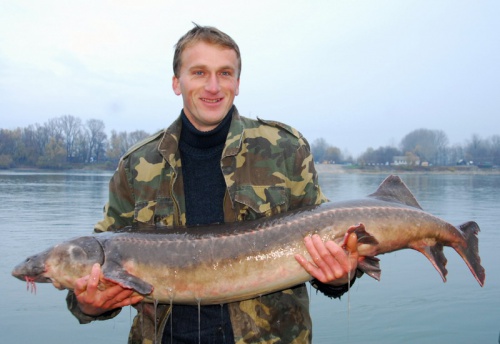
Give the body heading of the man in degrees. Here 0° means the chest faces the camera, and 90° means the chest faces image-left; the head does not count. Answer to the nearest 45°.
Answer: approximately 0°

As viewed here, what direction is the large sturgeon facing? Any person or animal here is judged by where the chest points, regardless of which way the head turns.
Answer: to the viewer's left
